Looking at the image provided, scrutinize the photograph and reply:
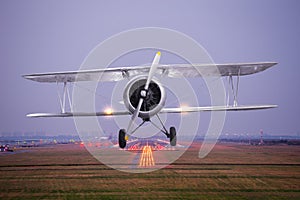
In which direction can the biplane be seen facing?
toward the camera
